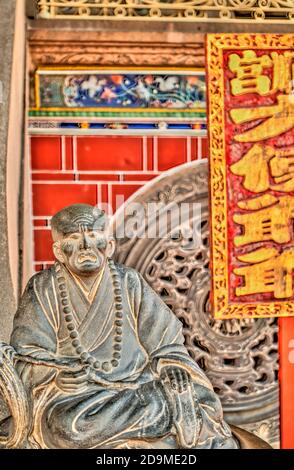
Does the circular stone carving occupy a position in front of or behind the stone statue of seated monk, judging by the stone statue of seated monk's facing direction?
behind

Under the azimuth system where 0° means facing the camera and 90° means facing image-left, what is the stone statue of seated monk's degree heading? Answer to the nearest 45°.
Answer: approximately 0°
